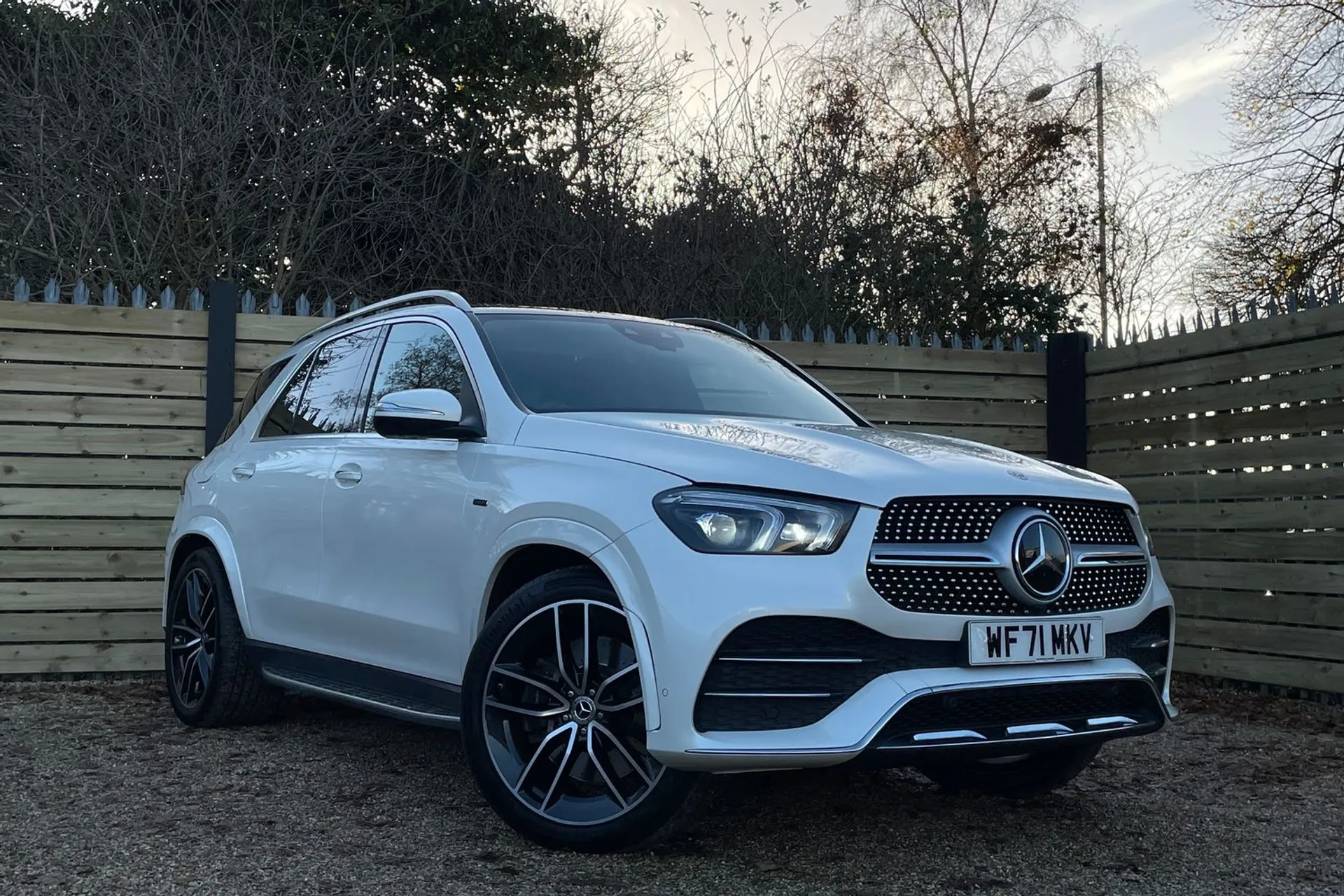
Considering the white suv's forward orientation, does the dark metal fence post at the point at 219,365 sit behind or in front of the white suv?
behind

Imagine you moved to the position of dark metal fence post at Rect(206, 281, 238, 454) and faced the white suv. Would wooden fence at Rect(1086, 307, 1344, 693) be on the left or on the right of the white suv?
left

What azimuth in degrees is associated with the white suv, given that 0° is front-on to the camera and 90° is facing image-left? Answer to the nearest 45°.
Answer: approximately 315°

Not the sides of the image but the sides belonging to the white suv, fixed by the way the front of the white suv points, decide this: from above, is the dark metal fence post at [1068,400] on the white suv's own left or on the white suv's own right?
on the white suv's own left

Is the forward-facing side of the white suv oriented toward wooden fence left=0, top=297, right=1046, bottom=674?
no

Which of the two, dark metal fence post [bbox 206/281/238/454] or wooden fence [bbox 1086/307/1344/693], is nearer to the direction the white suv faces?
the wooden fence

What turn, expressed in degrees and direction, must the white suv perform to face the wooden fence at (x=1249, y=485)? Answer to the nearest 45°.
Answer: approximately 90° to its left
